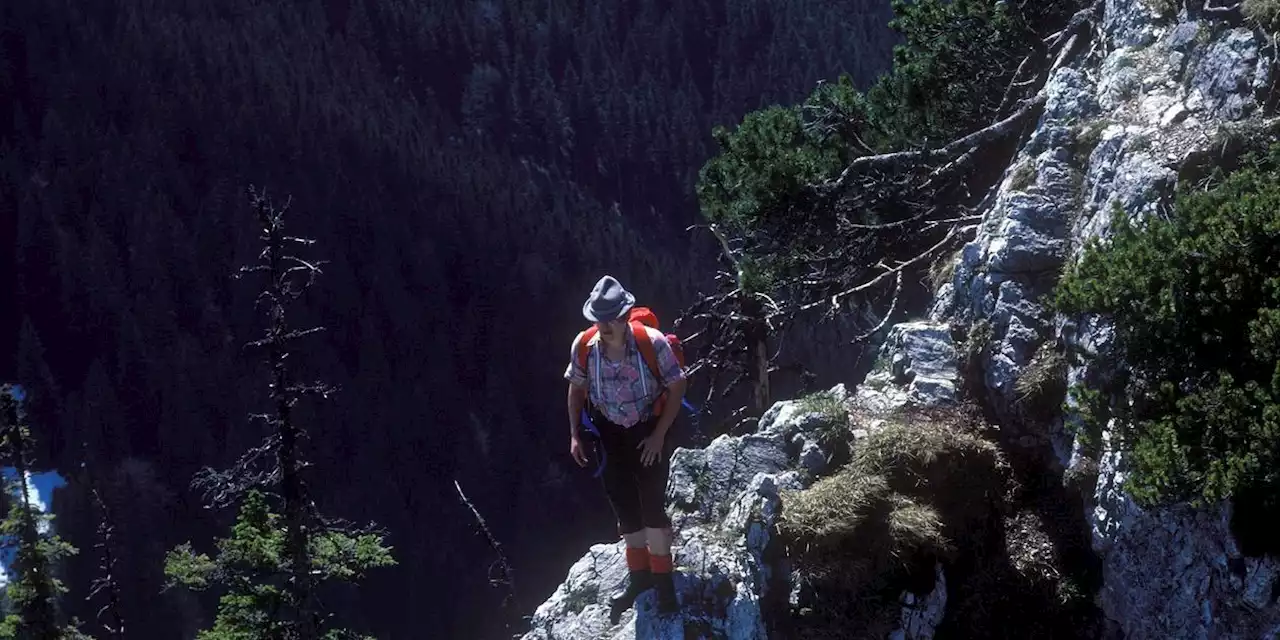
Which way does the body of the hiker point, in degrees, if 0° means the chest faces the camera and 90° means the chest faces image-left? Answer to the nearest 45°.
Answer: approximately 45°

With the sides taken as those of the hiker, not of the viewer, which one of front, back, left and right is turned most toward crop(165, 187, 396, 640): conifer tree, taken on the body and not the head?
right

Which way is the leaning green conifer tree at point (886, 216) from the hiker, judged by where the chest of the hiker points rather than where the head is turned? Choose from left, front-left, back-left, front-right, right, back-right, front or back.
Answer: back

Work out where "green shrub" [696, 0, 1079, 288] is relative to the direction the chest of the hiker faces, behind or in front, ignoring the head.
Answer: behind

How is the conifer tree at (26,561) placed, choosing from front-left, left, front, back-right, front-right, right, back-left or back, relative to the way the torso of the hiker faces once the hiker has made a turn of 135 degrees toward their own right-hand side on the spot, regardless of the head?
front-left

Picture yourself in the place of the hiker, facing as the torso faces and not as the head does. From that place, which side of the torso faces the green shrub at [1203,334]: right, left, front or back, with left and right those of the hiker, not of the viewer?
left

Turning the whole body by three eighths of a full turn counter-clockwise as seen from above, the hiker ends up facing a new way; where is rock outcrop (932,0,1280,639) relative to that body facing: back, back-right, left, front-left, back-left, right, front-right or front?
front
